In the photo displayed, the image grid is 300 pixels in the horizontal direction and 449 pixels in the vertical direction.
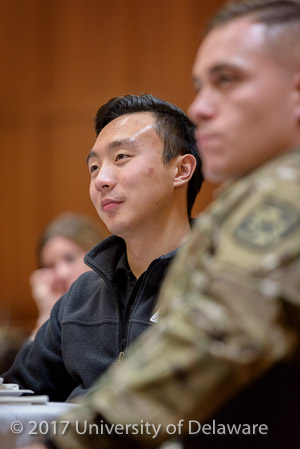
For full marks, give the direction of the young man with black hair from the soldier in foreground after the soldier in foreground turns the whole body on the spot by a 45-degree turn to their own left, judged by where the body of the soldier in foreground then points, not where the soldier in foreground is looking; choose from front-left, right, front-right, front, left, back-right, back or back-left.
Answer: back-right

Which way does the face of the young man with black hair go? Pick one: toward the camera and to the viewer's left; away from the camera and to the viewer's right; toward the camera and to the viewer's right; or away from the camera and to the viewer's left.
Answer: toward the camera and to the viewer's left

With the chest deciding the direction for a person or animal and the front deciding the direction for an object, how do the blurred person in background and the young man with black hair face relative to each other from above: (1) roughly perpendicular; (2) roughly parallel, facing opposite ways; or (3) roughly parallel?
roughly parallel

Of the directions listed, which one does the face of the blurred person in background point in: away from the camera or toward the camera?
toward the camera

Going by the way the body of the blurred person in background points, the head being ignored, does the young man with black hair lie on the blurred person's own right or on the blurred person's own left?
on the blurred person's own left

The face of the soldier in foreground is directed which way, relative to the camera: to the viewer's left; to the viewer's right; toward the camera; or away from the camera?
to the viewer's left

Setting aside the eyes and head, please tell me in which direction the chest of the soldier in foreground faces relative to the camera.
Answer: to the viewer's left

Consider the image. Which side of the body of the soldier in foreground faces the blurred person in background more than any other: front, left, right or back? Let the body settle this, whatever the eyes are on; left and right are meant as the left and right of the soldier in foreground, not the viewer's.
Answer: right

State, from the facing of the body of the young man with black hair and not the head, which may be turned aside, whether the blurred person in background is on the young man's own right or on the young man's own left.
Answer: on the young man's own right

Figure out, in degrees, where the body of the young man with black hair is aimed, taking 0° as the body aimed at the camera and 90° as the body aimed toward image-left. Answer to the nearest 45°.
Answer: approximately 45°
